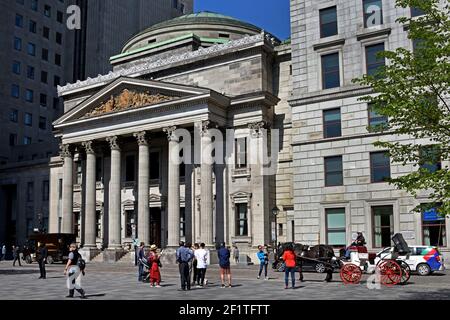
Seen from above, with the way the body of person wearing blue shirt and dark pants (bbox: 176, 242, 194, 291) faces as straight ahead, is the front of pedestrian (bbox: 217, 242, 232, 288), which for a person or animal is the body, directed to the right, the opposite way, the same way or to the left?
the same way

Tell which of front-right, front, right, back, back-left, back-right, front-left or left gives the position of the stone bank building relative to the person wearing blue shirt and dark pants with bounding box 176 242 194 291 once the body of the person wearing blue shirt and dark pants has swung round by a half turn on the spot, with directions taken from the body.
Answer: back

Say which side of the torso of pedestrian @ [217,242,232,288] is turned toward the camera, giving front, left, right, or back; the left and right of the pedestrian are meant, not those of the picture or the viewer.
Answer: back

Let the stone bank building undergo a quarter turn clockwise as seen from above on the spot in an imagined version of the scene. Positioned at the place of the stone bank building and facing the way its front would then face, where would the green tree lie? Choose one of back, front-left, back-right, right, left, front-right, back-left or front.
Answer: back-left

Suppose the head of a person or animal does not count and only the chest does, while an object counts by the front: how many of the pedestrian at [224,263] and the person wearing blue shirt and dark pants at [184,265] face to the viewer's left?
0

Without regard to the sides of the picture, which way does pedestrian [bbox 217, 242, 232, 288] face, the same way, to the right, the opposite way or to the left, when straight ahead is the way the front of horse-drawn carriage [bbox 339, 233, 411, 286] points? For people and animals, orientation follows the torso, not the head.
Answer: to the right

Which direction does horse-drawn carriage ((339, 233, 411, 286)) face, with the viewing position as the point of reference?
facing to the left of the viewer

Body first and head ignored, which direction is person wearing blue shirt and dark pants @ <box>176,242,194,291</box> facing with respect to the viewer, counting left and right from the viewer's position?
facing away from the viewer

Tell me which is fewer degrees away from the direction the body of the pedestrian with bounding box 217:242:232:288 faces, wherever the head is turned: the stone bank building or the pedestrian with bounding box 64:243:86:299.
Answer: the stone bank building

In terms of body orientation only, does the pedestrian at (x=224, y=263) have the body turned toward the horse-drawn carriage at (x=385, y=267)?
no

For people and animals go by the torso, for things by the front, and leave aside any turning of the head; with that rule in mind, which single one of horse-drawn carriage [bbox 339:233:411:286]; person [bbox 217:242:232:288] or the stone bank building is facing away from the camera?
the person

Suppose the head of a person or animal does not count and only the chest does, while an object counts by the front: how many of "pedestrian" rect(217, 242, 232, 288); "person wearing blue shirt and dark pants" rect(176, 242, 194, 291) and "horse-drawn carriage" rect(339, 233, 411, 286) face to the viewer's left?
1

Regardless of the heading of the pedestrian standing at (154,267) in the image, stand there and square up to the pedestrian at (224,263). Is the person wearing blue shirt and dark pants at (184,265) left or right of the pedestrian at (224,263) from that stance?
right

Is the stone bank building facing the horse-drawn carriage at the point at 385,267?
no

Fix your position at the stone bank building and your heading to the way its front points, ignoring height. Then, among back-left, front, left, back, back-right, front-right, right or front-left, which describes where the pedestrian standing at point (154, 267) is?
front-left

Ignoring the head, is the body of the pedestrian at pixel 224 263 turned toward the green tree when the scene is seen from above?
no

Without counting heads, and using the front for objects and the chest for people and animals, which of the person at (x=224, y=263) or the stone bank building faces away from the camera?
the person

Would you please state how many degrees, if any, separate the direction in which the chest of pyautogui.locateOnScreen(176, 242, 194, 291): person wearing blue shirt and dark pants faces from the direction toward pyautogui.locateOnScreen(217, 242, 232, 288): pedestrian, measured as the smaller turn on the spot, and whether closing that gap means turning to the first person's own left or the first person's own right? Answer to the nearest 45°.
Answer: approximately 45° to the first person's own right

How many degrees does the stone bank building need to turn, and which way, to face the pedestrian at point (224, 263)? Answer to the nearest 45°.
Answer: approximately 45° to its left

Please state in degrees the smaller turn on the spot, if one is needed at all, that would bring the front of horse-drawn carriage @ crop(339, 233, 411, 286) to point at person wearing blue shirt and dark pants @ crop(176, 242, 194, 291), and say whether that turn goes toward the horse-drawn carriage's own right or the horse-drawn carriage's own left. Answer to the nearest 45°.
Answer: approximately 45° to the horse-drawn carriage's own left
